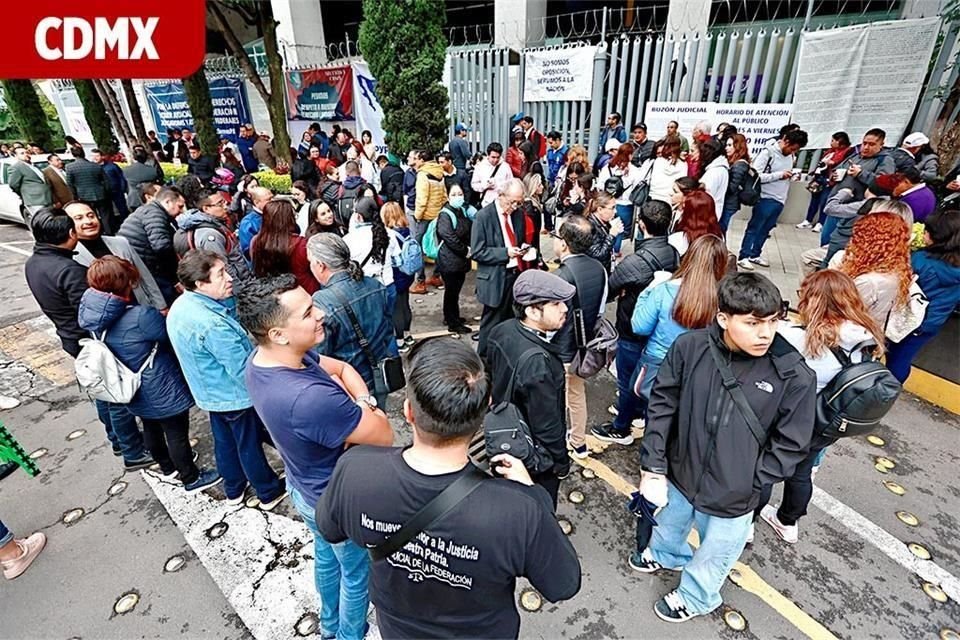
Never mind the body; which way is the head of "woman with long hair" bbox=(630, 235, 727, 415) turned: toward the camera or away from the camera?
away from the camera

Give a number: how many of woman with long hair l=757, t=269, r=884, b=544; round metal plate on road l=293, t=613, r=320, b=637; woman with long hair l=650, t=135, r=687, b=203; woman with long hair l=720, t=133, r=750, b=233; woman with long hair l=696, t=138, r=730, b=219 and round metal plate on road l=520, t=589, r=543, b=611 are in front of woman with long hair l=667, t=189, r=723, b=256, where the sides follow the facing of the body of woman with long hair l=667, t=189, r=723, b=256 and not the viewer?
3

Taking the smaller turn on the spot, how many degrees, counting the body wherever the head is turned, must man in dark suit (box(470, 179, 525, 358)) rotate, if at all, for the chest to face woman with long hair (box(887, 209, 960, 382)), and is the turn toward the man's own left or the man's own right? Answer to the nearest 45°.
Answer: approximately 45° to the man's own left

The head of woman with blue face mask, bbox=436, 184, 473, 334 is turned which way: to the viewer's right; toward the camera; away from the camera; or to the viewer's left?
toward the camera

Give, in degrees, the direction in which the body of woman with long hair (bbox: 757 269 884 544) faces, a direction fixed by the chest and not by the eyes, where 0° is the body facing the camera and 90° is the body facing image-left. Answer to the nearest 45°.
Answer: approximately 135°

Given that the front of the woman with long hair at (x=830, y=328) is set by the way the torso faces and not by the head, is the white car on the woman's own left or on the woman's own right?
on the woman's own left

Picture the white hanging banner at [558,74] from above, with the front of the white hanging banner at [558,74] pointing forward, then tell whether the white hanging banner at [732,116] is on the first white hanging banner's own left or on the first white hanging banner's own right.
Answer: on the first white hanging banner's own left

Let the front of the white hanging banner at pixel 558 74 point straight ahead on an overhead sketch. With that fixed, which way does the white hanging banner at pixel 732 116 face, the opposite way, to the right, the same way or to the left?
the same way

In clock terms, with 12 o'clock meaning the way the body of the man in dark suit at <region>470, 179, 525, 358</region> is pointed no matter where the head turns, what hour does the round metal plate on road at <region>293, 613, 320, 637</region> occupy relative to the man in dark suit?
The round metal plate on road is roughly at 2 o'clock from the man in dark suit.

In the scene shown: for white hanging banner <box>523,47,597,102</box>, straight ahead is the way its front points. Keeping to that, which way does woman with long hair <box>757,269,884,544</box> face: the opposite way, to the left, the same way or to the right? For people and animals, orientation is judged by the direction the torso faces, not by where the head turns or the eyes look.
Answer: the opposite way

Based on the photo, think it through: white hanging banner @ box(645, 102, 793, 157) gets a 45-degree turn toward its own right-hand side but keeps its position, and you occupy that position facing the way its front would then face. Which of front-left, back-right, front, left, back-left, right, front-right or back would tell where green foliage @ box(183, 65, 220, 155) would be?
front-right

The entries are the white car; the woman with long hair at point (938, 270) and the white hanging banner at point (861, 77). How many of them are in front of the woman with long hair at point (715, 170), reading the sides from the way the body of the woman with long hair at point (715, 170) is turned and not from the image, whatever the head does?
1
